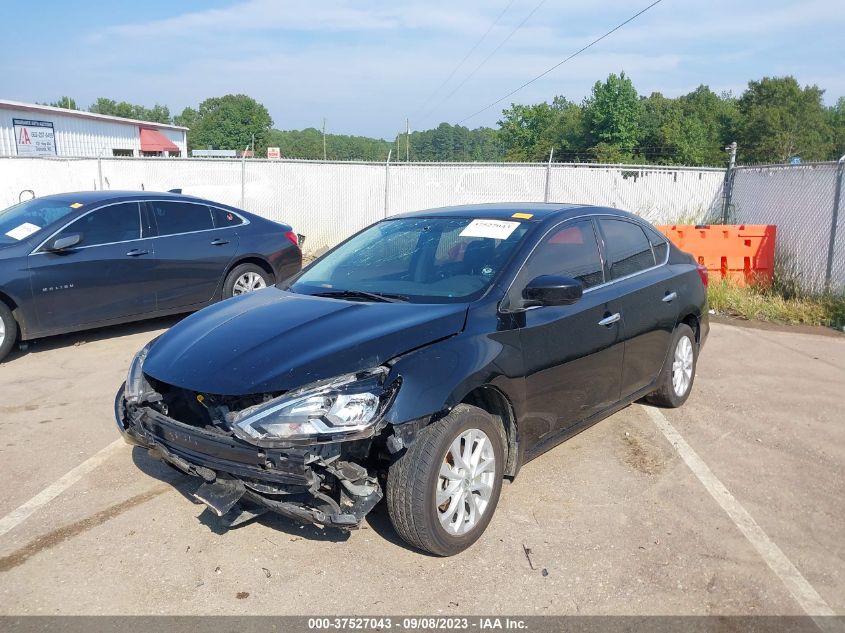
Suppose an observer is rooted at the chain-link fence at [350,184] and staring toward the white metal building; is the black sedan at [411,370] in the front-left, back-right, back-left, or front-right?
back-left

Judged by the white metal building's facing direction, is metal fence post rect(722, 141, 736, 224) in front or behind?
in front

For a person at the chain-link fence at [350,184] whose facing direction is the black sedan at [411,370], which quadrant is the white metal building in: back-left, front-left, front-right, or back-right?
back-right

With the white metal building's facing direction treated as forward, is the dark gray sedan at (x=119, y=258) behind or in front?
in front

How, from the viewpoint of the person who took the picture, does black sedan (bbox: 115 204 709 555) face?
facing the viewer and to the left of the viewer

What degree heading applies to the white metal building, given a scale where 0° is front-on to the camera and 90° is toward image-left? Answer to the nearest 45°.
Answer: approximately 315°

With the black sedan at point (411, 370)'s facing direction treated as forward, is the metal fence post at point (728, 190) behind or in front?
behind

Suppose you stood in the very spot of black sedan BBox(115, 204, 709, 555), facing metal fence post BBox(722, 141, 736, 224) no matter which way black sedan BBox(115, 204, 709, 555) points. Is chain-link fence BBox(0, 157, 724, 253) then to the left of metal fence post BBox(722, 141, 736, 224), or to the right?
left

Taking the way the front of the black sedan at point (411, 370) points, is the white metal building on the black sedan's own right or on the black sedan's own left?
on the black sedan's own right

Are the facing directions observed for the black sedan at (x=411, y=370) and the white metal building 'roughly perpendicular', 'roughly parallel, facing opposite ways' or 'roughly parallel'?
roughly perpendicular

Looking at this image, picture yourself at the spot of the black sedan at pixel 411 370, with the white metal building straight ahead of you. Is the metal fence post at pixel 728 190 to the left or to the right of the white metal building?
right

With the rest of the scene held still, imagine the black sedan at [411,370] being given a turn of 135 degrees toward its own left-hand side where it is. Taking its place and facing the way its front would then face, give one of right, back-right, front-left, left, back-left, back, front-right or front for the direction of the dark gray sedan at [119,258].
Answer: back-left

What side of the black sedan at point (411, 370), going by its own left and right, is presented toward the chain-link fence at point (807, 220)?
back

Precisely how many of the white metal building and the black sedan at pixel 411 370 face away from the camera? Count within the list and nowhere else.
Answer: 0
